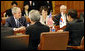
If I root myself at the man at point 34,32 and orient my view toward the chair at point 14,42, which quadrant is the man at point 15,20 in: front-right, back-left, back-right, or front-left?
back-right

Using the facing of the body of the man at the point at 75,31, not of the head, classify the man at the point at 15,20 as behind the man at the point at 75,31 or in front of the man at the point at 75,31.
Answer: in front

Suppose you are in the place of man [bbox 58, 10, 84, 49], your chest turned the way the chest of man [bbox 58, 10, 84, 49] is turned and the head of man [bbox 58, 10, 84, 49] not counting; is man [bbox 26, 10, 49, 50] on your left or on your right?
on your left

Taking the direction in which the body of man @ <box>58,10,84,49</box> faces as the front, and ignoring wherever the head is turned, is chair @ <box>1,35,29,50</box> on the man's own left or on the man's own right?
on the man's own left

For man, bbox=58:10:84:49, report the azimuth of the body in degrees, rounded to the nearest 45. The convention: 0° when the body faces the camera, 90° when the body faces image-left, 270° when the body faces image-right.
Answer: approximately 135°

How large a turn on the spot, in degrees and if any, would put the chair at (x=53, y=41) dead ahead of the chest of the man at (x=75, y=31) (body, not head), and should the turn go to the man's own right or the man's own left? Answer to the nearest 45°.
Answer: approximately 90° to the man's own left

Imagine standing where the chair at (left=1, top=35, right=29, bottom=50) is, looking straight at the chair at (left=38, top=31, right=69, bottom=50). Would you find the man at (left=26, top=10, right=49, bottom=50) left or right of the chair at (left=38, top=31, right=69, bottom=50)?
left
